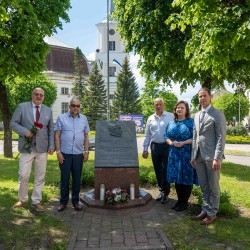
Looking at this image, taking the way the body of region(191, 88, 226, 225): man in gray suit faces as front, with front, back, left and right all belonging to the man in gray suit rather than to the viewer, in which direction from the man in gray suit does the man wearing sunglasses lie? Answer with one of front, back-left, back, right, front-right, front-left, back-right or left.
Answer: front-right

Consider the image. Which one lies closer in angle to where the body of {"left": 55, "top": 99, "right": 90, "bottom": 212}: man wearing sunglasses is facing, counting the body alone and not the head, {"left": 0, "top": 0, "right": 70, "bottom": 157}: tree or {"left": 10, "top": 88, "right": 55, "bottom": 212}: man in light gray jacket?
the man in light gray jacket

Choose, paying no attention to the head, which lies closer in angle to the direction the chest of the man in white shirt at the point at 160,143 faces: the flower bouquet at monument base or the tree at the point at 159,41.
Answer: the flower bouquet at monument base

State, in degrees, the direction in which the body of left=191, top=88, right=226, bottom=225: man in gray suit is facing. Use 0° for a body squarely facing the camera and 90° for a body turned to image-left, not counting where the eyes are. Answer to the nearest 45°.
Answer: approximately 45°

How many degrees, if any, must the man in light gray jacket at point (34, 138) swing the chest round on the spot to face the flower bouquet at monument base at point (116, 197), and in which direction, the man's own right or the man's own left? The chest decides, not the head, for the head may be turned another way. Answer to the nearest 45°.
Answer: approximately 90° to the man's own left
